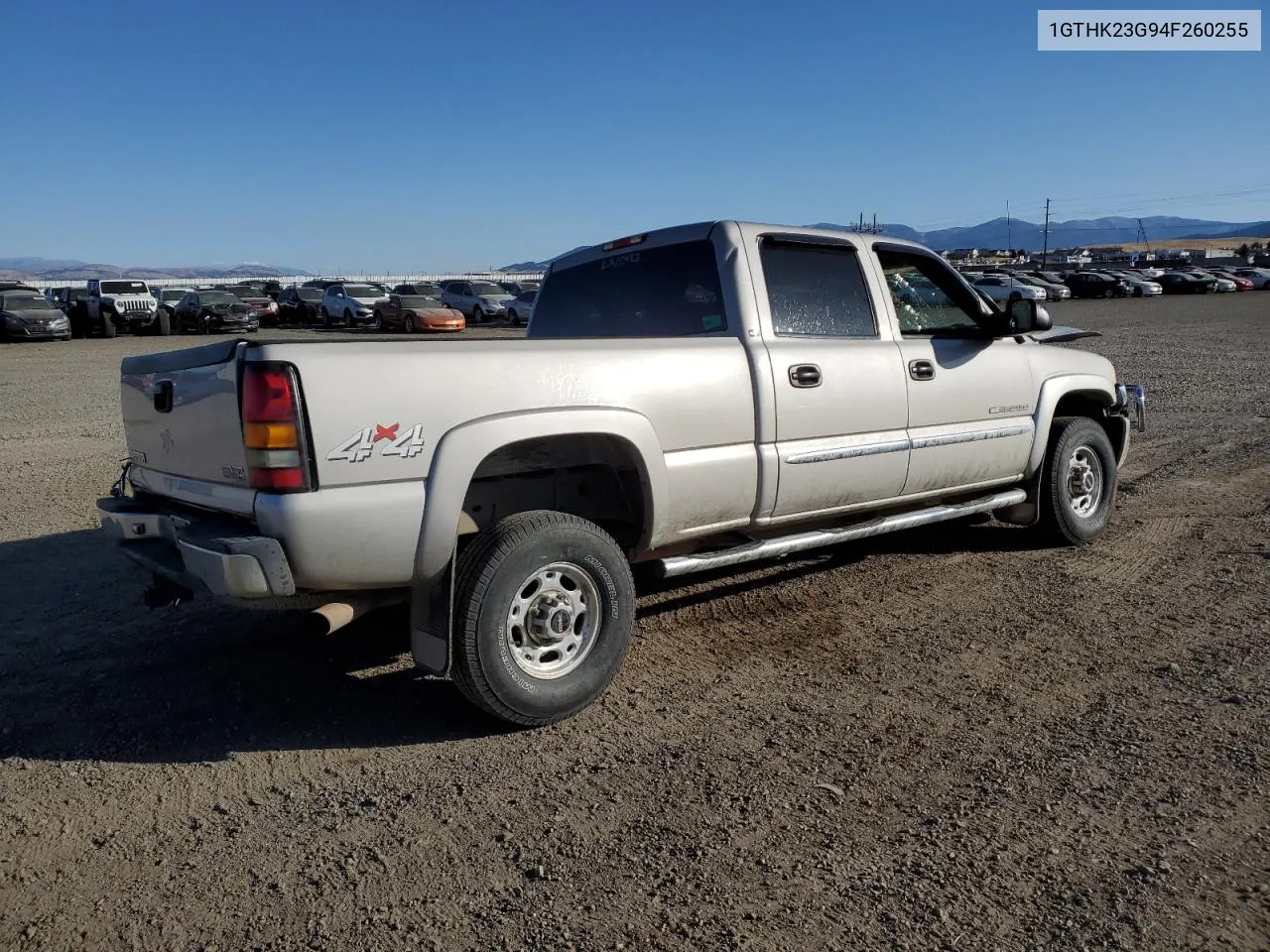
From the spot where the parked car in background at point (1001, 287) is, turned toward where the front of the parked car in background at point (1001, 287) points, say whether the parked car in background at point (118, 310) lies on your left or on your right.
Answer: on your right

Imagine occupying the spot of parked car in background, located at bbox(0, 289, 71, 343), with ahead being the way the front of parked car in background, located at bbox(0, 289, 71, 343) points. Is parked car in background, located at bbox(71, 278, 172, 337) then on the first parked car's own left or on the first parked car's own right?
on the first parked car's own left

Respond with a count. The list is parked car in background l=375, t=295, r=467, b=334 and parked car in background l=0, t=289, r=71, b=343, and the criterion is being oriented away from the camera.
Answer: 0

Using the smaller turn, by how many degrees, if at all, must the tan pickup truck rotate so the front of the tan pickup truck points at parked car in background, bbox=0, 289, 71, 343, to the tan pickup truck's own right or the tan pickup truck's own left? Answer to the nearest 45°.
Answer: approximately 90° to the tan pickup truck's own left

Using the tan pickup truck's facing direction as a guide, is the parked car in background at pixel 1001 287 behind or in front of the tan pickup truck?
in front

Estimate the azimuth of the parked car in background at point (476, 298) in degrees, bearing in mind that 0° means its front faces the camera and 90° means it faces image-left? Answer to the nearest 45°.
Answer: approximately 315°

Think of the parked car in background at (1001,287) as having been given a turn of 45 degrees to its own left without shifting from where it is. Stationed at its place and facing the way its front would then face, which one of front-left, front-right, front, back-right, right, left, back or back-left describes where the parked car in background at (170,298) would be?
back-right

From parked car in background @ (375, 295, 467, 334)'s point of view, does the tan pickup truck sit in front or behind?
in front
